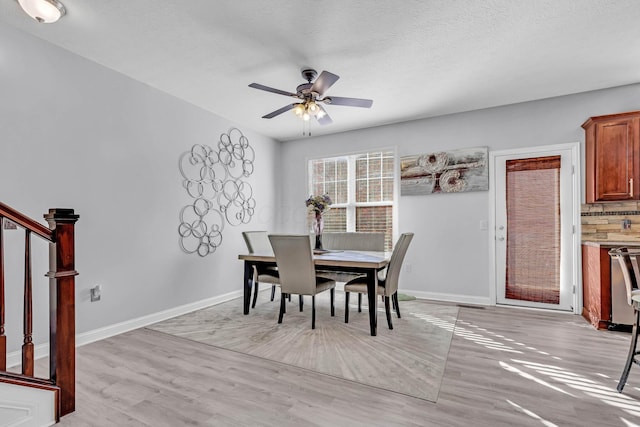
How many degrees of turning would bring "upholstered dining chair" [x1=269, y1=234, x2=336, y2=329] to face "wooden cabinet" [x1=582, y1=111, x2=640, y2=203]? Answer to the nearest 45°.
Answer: approximately 45° to its right

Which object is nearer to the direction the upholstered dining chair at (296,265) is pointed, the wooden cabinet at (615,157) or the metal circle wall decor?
the wooden cabinet

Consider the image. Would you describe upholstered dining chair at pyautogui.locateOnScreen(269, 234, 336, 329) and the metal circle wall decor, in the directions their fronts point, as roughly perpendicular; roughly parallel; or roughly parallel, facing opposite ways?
roughly perpendicular

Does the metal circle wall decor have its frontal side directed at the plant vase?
yes

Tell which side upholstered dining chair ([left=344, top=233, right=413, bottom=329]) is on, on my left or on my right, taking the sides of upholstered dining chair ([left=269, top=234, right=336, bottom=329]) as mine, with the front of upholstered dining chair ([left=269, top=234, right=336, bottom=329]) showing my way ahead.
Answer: on my right

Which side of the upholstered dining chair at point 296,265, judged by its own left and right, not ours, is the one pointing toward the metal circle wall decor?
left

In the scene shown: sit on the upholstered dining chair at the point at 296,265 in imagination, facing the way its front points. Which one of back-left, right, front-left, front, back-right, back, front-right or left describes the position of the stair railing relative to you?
back

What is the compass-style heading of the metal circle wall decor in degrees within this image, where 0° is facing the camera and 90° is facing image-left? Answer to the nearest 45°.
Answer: approximately 315°

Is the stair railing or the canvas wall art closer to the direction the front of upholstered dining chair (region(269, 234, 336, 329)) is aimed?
the canvas wall art
